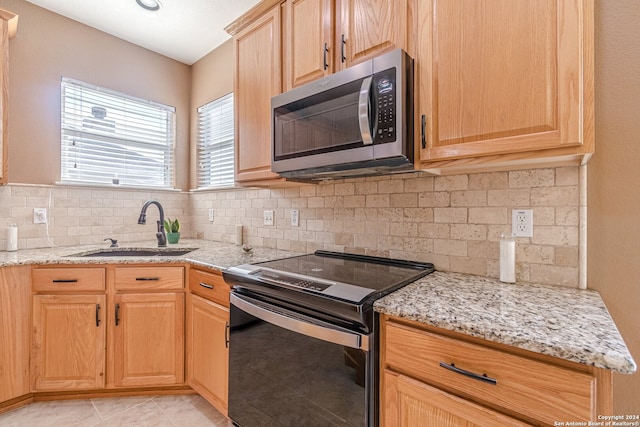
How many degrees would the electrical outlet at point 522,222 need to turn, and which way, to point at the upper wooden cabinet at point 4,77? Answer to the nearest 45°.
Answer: approximately 45° to its right

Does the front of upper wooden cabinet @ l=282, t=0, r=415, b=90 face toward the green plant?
no

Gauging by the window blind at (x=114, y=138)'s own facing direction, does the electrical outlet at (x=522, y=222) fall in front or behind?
in front

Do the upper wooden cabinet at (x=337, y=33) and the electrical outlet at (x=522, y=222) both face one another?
no

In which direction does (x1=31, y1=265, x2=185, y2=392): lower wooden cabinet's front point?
toward the camera

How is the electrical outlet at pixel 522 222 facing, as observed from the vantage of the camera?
facing the viewer

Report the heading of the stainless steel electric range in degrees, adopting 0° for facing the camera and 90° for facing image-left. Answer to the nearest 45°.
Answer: approximately 45°

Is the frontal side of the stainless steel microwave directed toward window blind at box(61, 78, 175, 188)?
no

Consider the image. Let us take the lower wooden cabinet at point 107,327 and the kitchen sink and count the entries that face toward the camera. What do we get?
2

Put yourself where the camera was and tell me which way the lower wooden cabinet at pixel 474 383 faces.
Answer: facing the viewer and to the left of the viewer

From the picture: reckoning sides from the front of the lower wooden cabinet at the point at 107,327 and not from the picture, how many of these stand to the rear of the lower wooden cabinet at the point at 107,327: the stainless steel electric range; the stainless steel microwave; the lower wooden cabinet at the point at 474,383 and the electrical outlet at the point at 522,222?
0
